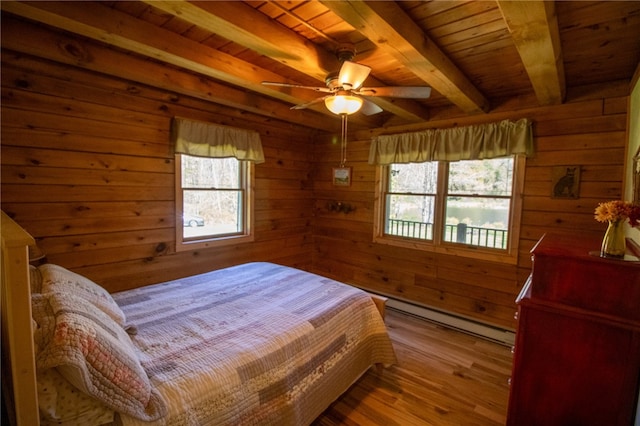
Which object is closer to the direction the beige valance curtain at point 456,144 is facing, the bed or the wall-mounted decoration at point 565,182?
the bed

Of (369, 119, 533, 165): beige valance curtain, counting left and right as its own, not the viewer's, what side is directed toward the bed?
front

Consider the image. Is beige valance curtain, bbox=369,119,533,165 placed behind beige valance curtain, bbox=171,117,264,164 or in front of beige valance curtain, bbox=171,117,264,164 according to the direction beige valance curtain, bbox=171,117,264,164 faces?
in front

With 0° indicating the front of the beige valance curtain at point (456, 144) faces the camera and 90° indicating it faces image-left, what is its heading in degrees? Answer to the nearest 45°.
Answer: approximately 45°

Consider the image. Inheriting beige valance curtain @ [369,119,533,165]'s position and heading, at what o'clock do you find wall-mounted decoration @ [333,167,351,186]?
The wall-mounted decoration is roughly at 2 o'clock from the beige valance curtain.

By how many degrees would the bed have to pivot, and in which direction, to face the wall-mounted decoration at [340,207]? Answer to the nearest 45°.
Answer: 0° — it already faces it

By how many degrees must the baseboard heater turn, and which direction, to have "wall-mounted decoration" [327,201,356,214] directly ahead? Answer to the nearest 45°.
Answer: approximately 45° to its right

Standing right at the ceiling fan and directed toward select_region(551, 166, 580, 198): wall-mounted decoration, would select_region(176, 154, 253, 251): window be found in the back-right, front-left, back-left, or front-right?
back-left

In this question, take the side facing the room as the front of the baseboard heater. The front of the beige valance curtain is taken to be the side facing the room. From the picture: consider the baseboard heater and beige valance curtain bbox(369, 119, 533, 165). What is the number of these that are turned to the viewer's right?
0

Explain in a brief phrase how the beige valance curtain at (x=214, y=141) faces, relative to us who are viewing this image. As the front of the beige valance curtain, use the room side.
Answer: facing the viewer and to the right of the viewer

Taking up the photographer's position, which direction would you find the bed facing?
facing away from the viewer and to the right of the viewer
